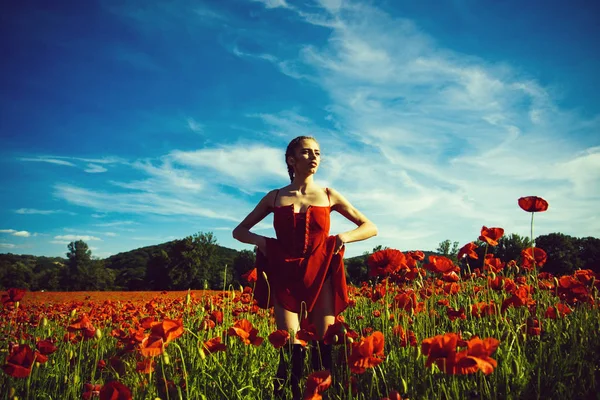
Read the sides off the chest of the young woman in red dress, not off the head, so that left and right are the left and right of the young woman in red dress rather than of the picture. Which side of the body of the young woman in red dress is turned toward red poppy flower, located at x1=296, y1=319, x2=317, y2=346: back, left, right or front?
front

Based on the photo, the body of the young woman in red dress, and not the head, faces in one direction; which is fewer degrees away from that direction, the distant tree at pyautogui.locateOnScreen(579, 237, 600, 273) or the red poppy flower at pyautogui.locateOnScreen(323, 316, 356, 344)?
the red poppy flower

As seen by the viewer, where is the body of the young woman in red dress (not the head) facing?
toward the camera

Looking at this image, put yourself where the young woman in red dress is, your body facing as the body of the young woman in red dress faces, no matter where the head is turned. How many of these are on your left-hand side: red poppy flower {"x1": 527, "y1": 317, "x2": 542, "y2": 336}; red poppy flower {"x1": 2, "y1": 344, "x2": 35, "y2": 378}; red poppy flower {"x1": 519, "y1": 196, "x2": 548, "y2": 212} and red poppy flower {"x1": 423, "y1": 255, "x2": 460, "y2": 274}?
3

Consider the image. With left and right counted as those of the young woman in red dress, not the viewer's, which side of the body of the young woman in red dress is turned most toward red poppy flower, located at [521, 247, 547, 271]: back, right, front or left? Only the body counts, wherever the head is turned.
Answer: left

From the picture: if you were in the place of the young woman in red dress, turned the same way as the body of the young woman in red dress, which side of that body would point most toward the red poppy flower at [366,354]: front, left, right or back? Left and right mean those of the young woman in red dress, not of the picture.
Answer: front

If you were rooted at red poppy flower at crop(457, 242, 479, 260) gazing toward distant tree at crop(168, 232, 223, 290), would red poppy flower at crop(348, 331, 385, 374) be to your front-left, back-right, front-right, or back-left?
back-left

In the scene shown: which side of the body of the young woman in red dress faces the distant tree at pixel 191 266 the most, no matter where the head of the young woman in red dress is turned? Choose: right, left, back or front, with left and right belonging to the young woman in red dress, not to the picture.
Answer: back

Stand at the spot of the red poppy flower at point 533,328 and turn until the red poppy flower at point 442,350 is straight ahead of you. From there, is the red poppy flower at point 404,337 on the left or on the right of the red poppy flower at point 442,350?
right

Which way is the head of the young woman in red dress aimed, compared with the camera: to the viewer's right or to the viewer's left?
to the viewer's right

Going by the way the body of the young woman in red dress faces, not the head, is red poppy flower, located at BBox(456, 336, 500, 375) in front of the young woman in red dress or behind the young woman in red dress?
in front
